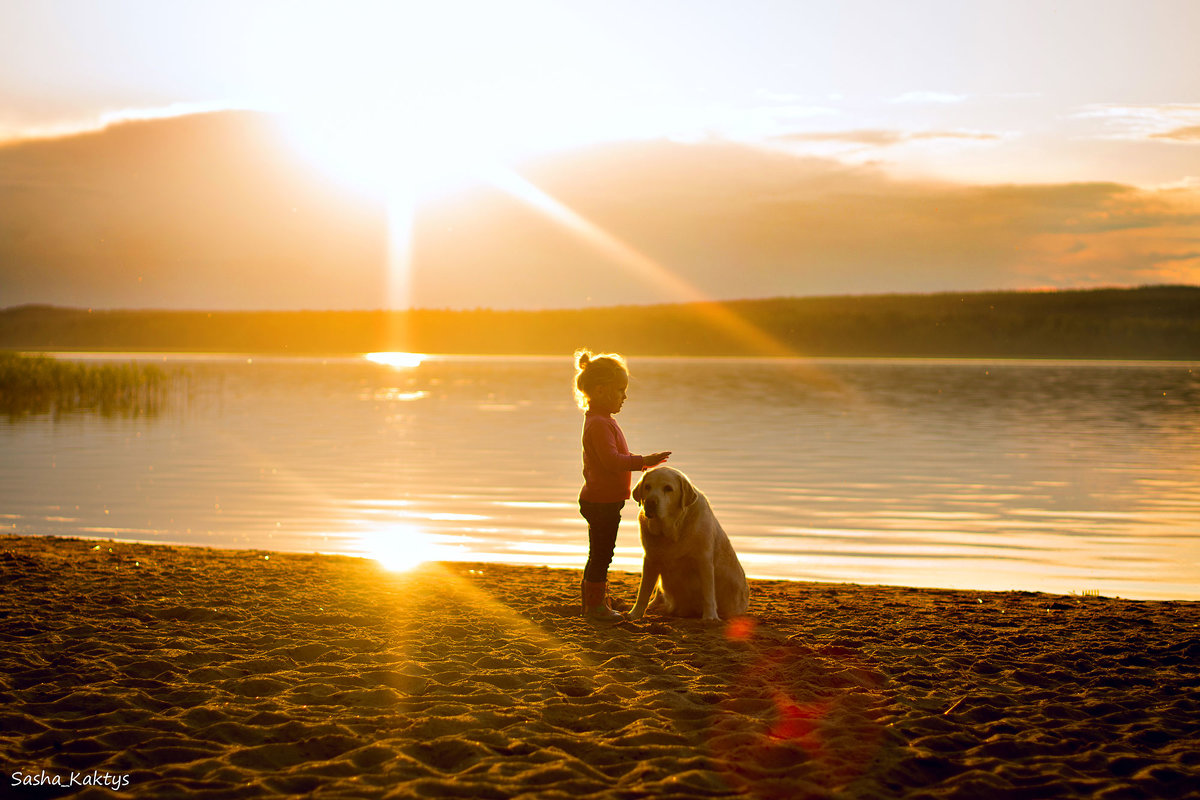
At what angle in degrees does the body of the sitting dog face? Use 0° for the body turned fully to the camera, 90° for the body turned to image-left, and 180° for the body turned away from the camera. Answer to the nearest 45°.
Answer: approximately 45°

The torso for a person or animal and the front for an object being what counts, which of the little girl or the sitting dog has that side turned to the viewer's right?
the little girl

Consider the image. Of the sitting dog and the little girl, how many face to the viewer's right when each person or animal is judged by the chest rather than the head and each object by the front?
1

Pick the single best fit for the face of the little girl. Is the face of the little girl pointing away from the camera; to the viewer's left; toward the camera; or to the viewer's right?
to the viewer's right

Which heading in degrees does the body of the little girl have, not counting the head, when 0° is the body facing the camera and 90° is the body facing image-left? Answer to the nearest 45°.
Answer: approximately 270°
